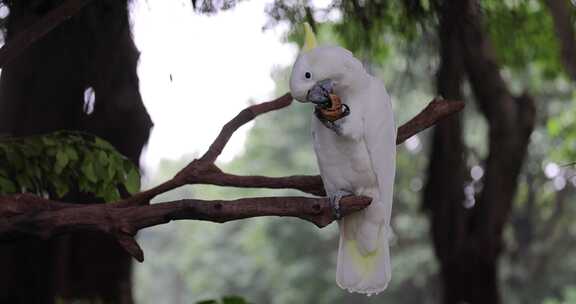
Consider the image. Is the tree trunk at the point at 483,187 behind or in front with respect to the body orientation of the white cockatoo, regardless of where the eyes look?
behind

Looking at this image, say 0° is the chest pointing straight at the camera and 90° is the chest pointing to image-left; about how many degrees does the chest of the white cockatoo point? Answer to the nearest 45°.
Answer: approximately 45°

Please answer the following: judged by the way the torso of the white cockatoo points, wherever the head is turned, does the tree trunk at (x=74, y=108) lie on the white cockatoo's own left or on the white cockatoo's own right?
on the white cockatoo's own right
